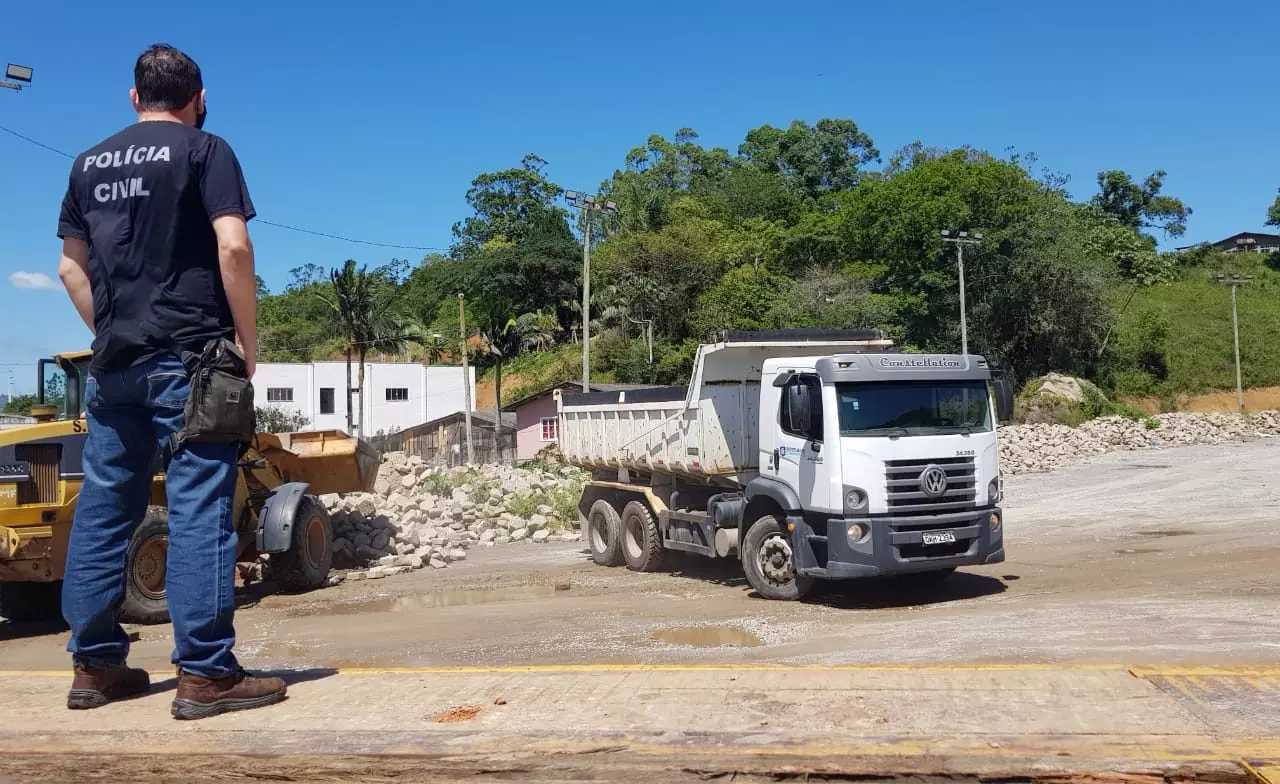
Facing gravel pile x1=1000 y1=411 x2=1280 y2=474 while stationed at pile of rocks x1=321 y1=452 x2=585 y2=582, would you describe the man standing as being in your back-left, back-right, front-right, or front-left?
back-right

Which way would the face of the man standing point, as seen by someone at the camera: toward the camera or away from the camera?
away from the camera

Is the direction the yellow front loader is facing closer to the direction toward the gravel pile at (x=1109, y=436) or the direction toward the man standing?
the gravel pile

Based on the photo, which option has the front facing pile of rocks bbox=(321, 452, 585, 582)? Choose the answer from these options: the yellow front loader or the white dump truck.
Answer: the yellow front loader

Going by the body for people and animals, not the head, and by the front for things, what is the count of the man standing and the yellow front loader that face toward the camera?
0

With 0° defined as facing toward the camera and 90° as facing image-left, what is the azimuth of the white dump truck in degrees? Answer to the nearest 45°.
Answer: approximately 315°

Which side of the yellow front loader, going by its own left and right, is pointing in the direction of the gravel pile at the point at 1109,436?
front

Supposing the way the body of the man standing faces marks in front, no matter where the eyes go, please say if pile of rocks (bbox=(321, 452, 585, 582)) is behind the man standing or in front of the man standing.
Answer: in front

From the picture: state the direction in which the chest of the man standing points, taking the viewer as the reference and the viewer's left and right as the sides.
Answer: facing away from the viewer and to the right of the viewer

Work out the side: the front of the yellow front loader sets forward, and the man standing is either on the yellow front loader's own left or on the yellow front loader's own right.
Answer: on the yellow front loader's own right

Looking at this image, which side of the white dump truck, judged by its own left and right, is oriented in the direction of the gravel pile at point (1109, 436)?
left

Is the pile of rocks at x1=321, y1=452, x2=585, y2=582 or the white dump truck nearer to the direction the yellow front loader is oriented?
the pile of rocks

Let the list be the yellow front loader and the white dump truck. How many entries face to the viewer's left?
0

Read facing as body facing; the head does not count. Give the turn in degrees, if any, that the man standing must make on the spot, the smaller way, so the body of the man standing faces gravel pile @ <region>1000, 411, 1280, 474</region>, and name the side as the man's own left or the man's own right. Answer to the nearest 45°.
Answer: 0° — they already face it

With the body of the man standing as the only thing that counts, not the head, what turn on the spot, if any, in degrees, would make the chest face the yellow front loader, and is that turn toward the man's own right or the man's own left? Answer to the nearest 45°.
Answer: approximately 45° to the man's own left

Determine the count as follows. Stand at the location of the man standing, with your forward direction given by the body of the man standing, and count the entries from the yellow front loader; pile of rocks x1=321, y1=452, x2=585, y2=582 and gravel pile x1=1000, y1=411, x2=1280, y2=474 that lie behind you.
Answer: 0
